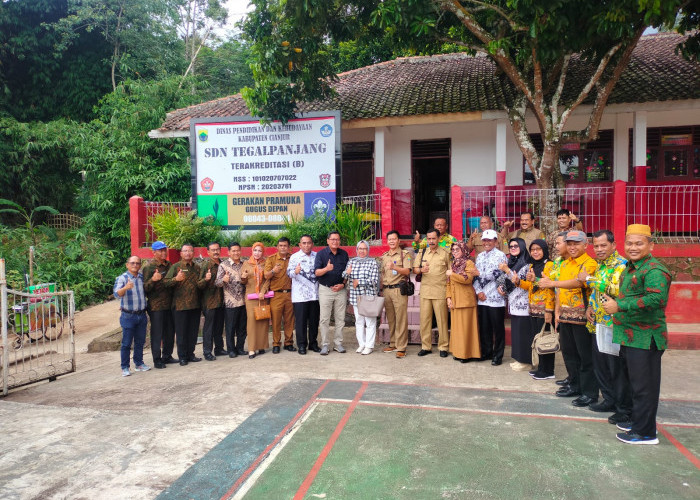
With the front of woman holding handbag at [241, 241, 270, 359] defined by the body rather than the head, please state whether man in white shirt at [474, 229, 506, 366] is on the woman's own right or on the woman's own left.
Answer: on the woman's own left

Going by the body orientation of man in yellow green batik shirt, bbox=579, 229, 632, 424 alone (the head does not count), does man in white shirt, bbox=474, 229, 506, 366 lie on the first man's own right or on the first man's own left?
on the first man's own right

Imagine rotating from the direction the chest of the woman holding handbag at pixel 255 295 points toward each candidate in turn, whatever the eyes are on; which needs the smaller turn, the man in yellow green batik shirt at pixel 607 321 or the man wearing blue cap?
the man in yellow green batik shirt

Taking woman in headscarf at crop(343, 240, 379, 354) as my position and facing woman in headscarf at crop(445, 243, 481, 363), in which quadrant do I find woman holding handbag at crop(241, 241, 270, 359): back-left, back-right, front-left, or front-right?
back-right

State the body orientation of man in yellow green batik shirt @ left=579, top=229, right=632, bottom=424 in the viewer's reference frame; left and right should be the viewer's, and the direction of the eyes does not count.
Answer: facing the viewer and to the left of the viewer

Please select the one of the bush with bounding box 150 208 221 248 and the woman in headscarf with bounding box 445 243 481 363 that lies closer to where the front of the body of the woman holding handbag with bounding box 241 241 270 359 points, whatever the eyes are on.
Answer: the woman in headscarf

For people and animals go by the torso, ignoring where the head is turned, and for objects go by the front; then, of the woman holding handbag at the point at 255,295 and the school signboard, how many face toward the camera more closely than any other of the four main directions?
2

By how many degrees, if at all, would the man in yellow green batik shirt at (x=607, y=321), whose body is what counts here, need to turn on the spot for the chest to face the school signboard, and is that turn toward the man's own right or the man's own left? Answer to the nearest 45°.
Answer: approximately 90° to the man's own right

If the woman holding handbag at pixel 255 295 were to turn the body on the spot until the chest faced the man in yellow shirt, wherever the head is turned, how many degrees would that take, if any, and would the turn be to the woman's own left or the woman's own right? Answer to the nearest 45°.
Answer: approximately 45° to the woman's own left

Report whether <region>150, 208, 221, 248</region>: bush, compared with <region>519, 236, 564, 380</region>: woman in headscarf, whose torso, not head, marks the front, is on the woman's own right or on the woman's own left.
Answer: on the woman's own right

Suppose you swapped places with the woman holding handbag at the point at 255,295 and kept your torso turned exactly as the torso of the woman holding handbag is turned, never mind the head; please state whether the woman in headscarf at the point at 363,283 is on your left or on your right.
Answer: on your left
